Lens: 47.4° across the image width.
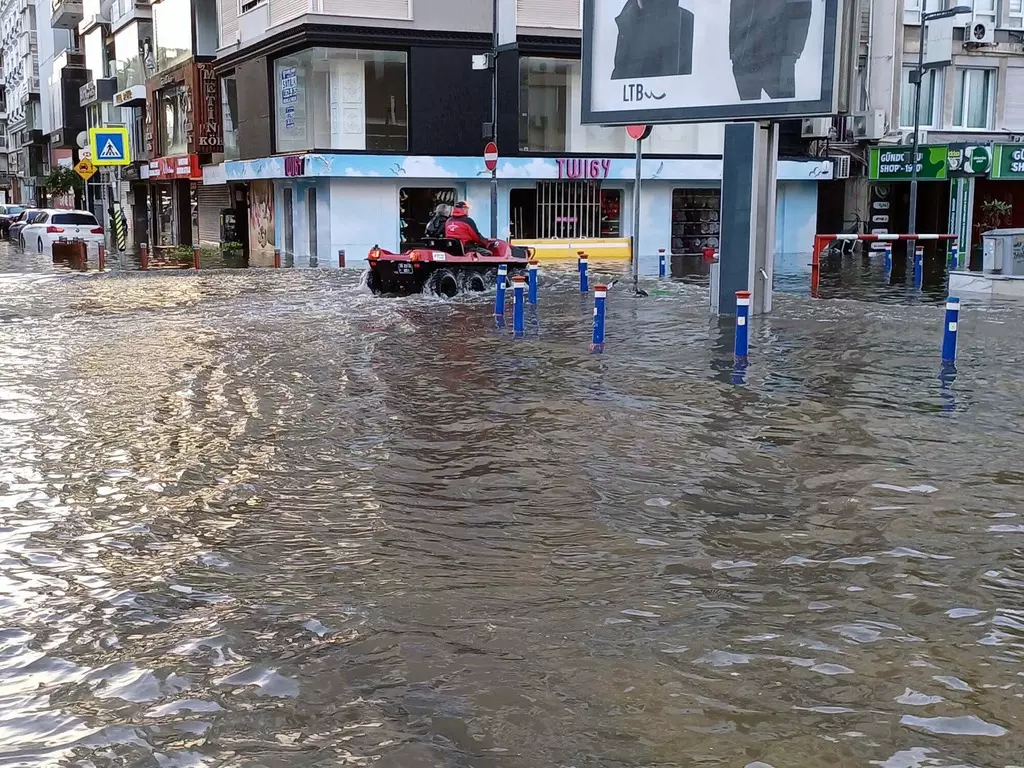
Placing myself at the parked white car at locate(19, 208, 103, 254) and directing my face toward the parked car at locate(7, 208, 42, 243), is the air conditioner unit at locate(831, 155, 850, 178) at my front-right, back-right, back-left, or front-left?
back-right

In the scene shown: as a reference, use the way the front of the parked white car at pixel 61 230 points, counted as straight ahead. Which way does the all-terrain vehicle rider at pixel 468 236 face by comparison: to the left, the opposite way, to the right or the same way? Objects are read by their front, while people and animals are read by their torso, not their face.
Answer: to the right

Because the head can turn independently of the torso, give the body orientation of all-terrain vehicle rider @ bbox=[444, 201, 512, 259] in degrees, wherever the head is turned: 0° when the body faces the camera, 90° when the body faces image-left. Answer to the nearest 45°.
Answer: approximately 225°

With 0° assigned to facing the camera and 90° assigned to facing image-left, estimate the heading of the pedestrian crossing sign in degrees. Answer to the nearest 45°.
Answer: approximately 0°

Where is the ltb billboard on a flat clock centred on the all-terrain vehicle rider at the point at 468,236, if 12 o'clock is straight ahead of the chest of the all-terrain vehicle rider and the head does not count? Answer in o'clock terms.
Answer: The ltb billboard is roughly at 3 o'clock from the all-terrain vehicle rider.

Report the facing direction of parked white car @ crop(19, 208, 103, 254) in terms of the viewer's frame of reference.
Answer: facing away from the viewer and to the left of the viewer

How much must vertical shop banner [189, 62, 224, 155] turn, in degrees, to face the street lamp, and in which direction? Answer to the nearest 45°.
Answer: approximately 45° to its left

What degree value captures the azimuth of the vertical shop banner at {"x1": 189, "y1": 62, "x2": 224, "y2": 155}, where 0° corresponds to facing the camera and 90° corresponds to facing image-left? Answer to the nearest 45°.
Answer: approximately 0°
